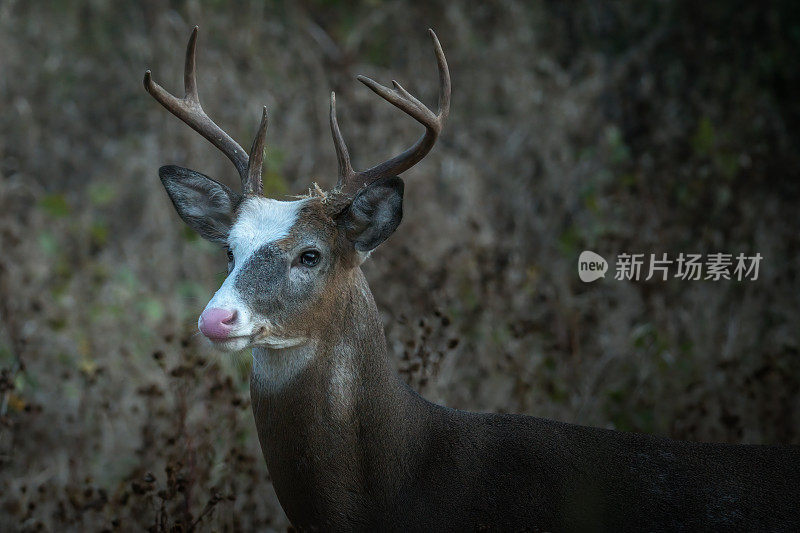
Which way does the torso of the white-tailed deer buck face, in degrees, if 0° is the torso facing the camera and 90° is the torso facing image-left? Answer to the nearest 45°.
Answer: approximately 90°
